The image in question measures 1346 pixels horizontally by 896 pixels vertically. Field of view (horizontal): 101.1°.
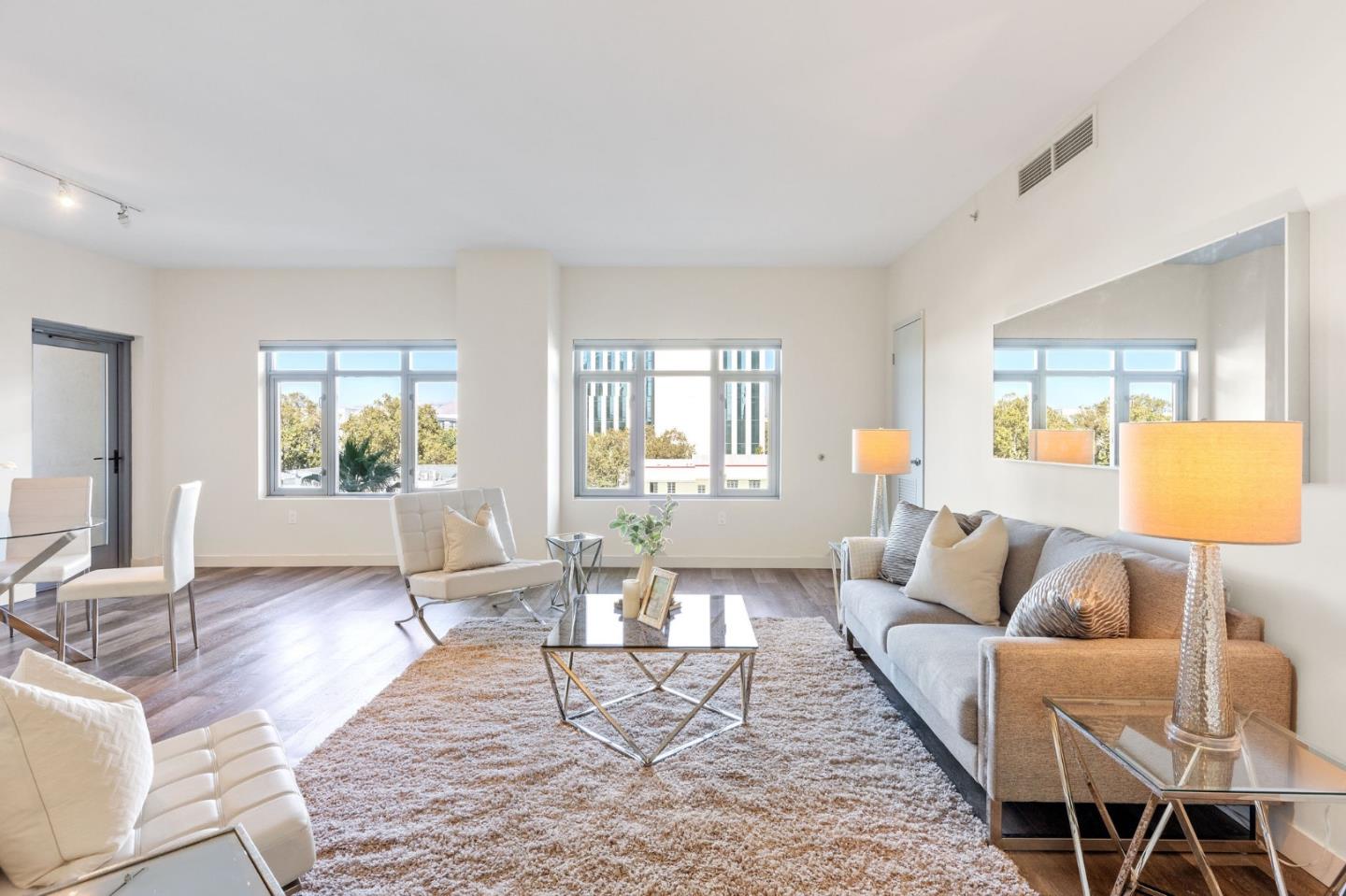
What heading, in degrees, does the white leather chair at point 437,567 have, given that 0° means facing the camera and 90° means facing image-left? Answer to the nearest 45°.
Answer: approximately 315°

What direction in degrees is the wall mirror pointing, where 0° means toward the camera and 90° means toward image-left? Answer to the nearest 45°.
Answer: approximately 45°

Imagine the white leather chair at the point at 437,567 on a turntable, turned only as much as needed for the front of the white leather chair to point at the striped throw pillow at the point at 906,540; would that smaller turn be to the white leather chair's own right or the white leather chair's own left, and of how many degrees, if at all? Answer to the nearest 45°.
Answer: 0° — it already faces it

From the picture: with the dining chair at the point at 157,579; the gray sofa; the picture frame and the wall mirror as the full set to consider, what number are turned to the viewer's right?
0

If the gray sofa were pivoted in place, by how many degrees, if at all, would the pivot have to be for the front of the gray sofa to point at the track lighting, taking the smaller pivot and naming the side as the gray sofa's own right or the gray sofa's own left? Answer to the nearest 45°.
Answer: approximately 45° to the gray sofa's own right

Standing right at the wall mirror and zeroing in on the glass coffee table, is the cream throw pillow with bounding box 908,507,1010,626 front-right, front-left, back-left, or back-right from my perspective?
front-right

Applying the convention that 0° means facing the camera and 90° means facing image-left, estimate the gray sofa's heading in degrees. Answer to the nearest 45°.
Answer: approximately 45°

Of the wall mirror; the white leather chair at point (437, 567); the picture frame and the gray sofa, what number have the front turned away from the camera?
0

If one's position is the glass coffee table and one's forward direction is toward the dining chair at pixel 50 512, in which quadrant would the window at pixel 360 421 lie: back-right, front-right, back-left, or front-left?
front-right

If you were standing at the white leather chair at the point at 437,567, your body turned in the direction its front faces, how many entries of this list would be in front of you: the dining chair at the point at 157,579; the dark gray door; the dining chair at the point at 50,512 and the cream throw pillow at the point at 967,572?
1

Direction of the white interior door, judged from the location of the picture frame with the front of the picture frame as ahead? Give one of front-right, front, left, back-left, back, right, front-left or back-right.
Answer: back

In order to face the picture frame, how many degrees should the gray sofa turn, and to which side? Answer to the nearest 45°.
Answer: approximately 45° to its right

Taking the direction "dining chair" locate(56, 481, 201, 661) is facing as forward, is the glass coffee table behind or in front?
behind

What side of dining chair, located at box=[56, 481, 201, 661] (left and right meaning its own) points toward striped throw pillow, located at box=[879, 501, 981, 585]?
back

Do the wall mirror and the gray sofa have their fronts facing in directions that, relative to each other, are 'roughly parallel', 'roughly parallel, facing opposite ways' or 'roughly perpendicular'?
roughly parallel

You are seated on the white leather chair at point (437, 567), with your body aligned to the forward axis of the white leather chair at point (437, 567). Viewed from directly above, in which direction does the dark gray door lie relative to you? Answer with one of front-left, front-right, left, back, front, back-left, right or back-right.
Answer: back

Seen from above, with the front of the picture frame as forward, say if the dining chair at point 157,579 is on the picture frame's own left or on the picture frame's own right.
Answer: on the picture frame's own right

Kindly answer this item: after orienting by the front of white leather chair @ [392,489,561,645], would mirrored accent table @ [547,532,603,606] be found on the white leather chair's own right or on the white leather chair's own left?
on the white leather chair's own left

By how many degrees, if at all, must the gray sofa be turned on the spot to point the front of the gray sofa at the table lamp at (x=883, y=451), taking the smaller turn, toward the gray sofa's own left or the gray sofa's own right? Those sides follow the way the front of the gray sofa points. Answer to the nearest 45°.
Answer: approximately 90° to the gray sofa's own right
